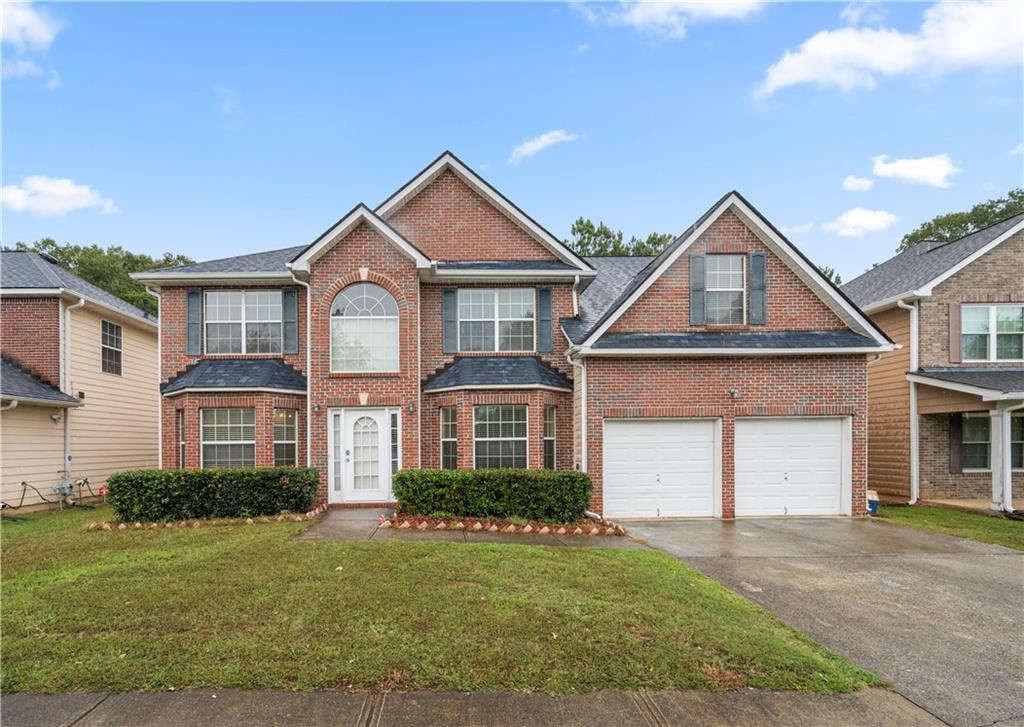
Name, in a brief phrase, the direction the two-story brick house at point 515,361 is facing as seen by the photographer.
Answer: facing the viewer

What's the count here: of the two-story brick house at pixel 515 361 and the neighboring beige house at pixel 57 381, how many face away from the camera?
0

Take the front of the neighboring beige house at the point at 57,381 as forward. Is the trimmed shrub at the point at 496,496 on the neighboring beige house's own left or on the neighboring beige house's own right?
on the neighboring beige house's own left

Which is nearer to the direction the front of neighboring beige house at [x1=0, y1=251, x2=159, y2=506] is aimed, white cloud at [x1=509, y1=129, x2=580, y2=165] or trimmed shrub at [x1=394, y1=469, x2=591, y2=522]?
the trimmed shrub

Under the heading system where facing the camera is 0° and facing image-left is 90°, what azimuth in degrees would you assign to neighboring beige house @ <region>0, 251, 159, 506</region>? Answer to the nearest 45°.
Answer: approximately 45°

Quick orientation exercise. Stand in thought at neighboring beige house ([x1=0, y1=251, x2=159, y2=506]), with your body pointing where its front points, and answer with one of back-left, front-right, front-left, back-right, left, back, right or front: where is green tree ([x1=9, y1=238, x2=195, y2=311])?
back-right

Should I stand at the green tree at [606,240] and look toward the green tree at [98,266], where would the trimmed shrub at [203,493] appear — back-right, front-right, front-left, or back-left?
front-left

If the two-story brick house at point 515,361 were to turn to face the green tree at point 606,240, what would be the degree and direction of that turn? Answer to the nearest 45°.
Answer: approximately 180°

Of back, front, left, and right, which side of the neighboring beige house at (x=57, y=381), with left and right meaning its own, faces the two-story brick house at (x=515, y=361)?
left

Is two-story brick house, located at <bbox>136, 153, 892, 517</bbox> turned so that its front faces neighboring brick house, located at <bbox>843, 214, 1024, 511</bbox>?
no
